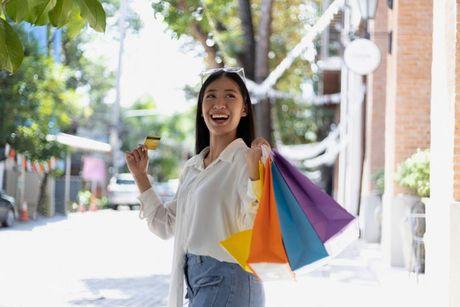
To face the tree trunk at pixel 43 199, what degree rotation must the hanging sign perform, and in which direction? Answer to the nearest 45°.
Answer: approximately 135° to its right

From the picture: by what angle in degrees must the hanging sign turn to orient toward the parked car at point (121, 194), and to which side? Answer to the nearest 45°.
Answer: approximately 135° to its right

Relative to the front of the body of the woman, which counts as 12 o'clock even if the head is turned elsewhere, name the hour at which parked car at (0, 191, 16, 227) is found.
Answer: The parked car is roughly at 4 o'clock from the woman.

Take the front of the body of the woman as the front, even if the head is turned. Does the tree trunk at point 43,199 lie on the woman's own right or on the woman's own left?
on the woman's own right

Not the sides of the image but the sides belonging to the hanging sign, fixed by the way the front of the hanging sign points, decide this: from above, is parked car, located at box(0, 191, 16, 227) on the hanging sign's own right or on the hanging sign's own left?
on the hanging sign's own right

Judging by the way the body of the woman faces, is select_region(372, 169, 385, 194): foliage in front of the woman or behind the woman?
behind

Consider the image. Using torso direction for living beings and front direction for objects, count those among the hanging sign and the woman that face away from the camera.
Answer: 0

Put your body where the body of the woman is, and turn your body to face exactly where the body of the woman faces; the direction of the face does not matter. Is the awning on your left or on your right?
on your right
